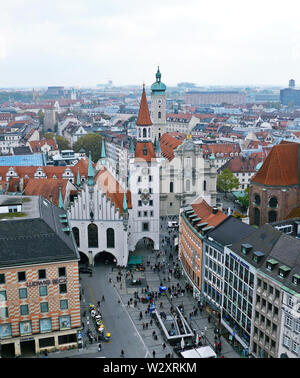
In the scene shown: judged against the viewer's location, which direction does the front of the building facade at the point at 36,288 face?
facing the viewer
